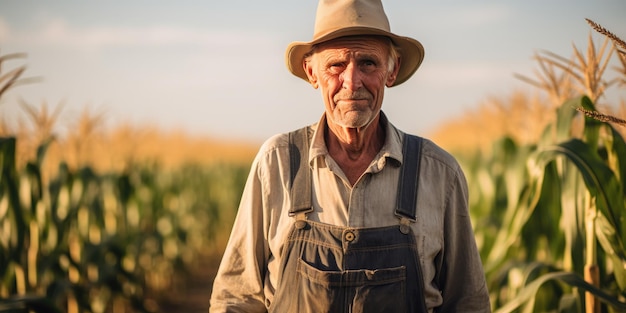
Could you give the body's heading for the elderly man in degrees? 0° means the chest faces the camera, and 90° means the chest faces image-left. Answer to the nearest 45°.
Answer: approximately 0°

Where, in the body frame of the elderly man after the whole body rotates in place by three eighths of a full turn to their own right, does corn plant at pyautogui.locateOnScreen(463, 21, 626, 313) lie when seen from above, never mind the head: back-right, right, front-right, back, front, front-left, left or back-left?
right
